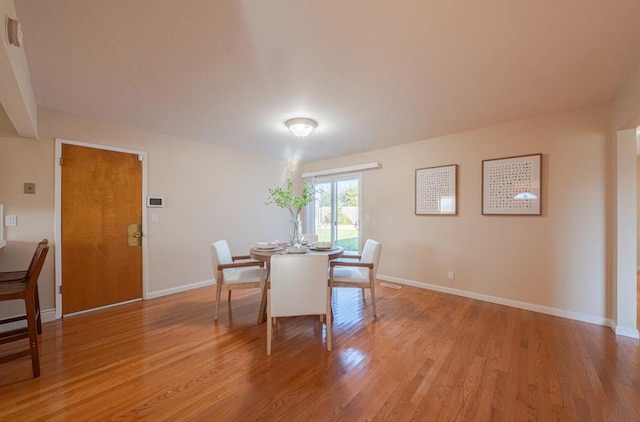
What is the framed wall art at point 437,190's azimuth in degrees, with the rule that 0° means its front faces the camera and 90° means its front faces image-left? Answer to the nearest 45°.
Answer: approximately 45°

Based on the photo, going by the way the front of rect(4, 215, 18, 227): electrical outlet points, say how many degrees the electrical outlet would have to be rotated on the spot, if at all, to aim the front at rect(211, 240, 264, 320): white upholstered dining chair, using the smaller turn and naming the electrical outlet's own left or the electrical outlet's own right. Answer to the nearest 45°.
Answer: approximately 45° to the electrical outlet's own left

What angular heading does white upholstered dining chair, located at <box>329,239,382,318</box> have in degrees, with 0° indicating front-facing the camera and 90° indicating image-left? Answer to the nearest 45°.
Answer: approximately 90°

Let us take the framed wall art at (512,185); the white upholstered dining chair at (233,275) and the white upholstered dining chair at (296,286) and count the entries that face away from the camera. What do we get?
1

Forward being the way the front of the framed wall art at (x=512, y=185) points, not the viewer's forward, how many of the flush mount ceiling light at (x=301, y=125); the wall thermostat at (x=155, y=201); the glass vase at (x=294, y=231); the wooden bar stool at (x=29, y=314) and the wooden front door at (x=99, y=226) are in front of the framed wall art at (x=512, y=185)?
5

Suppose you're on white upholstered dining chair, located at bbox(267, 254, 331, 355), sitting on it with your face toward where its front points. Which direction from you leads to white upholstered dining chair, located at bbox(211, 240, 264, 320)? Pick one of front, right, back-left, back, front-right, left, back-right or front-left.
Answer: front-left

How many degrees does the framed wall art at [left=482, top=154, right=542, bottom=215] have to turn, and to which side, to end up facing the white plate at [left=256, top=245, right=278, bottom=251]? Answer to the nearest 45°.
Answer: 0° — it already faces it

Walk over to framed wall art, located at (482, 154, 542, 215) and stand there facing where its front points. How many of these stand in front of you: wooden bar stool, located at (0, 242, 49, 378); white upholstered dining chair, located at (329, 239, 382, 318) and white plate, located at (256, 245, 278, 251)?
3

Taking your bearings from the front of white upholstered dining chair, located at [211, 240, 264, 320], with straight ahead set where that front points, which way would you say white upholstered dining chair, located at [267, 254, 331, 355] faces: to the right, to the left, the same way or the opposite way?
to the left

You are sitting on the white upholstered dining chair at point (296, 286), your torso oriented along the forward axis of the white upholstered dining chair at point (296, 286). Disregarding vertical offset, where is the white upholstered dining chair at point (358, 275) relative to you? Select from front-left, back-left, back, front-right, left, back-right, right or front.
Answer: front-right

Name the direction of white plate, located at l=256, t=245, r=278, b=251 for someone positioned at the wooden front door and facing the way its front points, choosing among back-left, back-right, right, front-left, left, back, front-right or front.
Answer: front

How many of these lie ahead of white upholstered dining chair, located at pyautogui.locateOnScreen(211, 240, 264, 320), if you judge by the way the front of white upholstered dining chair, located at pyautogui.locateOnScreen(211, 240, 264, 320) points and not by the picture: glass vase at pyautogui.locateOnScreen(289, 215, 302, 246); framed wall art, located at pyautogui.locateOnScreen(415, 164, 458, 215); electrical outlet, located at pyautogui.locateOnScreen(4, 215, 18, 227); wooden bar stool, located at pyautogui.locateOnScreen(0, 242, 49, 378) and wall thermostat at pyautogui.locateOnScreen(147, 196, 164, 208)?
2

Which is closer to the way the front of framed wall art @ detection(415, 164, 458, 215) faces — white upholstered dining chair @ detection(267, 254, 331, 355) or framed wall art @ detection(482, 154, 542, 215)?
the white upholstered dining chair

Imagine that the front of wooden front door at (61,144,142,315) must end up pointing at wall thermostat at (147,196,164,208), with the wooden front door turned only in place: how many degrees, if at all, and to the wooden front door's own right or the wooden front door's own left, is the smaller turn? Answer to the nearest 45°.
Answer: approximately 45° to the wooden front door's own left

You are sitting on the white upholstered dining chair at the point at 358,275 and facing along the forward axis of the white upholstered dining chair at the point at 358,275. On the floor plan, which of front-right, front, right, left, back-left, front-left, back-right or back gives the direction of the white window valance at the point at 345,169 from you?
right

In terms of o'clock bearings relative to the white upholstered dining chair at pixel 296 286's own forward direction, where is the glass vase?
The glass vase is roughly at 12 o'clock from the white upholstered dining chair.

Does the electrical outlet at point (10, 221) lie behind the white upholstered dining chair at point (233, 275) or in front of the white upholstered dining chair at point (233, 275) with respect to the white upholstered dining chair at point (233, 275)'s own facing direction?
behind

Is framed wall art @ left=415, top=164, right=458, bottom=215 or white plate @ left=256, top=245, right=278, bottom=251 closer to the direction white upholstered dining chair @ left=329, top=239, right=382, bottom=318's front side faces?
the white plate

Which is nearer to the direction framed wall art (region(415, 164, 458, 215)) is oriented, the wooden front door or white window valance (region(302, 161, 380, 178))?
the wooden front door

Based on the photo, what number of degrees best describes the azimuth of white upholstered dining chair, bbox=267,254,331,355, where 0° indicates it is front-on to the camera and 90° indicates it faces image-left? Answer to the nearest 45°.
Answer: approximately 180°
